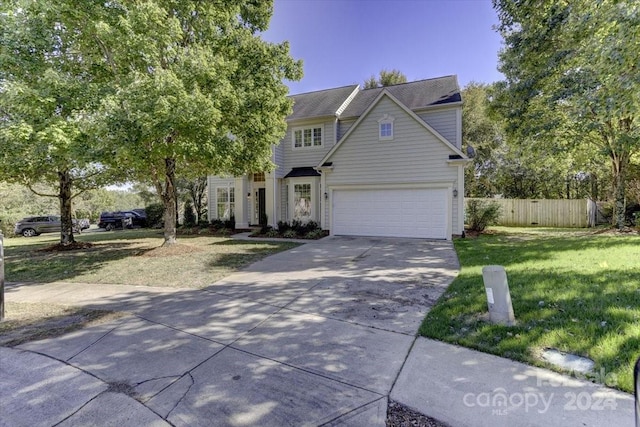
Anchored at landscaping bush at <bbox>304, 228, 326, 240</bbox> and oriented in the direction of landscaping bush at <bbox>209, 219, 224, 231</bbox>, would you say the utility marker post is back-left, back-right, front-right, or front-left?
back-left

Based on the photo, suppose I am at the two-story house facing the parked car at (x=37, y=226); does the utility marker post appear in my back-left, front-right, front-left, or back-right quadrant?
back-left

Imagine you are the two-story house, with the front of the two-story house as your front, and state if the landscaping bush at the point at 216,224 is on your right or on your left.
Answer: on your right

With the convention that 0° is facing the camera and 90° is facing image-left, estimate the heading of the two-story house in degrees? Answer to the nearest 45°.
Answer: approximately 0°

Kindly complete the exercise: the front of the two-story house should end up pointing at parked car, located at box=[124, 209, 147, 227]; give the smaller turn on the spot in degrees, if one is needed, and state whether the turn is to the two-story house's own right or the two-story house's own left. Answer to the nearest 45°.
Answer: approximately 135° to the two-story house's own right

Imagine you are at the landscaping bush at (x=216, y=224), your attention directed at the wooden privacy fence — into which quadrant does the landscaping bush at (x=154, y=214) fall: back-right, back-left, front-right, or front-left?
back-left

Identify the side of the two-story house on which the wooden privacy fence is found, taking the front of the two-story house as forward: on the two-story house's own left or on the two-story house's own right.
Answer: on the two-story house's own left

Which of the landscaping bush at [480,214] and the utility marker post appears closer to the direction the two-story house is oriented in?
the utility marker post

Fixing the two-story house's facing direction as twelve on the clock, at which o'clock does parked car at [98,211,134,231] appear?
The parked car is roughly at 4 o'clock from the two-story house.

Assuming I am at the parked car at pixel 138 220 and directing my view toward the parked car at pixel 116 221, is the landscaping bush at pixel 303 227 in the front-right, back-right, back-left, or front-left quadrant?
back-left

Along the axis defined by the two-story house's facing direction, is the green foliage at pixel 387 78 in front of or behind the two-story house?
behind
